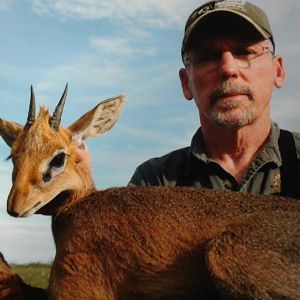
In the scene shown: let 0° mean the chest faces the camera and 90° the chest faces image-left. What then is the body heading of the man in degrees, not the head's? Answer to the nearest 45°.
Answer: approximately 0°

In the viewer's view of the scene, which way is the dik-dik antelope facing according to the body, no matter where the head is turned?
to the viewer's left
